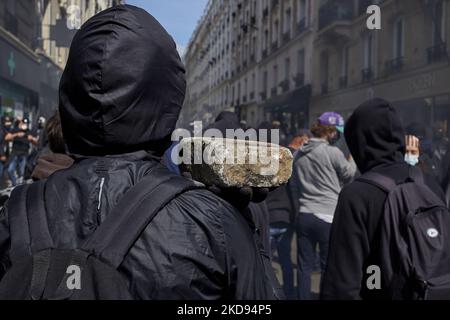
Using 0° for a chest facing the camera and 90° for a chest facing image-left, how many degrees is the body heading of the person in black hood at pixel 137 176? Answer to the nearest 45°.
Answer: approximately 180°

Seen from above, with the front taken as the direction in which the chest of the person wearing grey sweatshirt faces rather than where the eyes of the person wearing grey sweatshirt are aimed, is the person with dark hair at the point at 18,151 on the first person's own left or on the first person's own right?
on the first person's own left

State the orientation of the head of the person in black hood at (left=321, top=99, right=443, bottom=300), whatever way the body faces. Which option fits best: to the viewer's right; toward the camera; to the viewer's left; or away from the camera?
away from the camera

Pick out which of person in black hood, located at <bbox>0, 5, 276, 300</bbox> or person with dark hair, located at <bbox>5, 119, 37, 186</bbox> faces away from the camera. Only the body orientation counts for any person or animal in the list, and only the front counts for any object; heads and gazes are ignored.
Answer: the person in black hood

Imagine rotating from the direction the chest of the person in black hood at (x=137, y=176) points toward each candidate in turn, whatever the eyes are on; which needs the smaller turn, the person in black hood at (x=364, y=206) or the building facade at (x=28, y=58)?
the building facade

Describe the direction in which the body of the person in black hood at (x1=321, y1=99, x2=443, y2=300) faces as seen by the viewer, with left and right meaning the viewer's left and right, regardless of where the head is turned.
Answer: facing away from the viewer and to the left of the viewer

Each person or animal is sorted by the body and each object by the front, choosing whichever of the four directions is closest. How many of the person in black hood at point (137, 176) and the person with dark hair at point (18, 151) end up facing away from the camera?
1

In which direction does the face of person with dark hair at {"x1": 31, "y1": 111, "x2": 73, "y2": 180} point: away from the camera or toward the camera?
away from the camera
